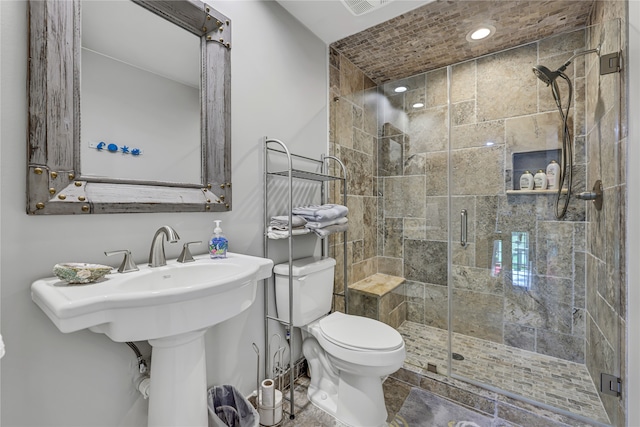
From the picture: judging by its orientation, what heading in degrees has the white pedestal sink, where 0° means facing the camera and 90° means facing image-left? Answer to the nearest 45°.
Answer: approximately 315°

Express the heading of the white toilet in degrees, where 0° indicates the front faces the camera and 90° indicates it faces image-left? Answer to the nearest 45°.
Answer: approximately 315°

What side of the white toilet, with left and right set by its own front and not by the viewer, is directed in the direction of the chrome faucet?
right
